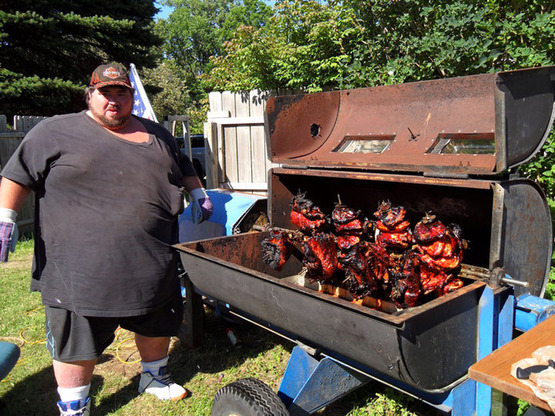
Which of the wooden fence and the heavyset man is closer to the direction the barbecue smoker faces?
the heavyset man

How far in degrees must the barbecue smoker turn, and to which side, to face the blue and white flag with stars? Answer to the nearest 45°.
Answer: approximately 90° to its right

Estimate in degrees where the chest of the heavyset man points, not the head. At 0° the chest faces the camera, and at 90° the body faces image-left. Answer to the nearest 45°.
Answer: approximately 315°

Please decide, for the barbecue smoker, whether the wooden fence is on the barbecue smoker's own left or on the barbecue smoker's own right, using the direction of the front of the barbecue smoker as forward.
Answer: on the barbecue smoker's own right

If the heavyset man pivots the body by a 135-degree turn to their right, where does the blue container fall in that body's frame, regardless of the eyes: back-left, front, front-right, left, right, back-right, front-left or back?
back-right

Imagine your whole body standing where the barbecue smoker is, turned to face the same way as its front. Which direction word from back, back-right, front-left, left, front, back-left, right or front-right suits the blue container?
right

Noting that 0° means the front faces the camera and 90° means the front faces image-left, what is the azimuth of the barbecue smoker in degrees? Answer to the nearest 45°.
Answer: approximately 45°

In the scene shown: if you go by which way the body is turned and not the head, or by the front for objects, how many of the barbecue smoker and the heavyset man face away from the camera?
0

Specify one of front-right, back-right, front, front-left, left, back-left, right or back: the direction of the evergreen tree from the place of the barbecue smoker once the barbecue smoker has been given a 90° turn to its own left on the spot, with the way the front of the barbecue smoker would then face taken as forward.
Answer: back
